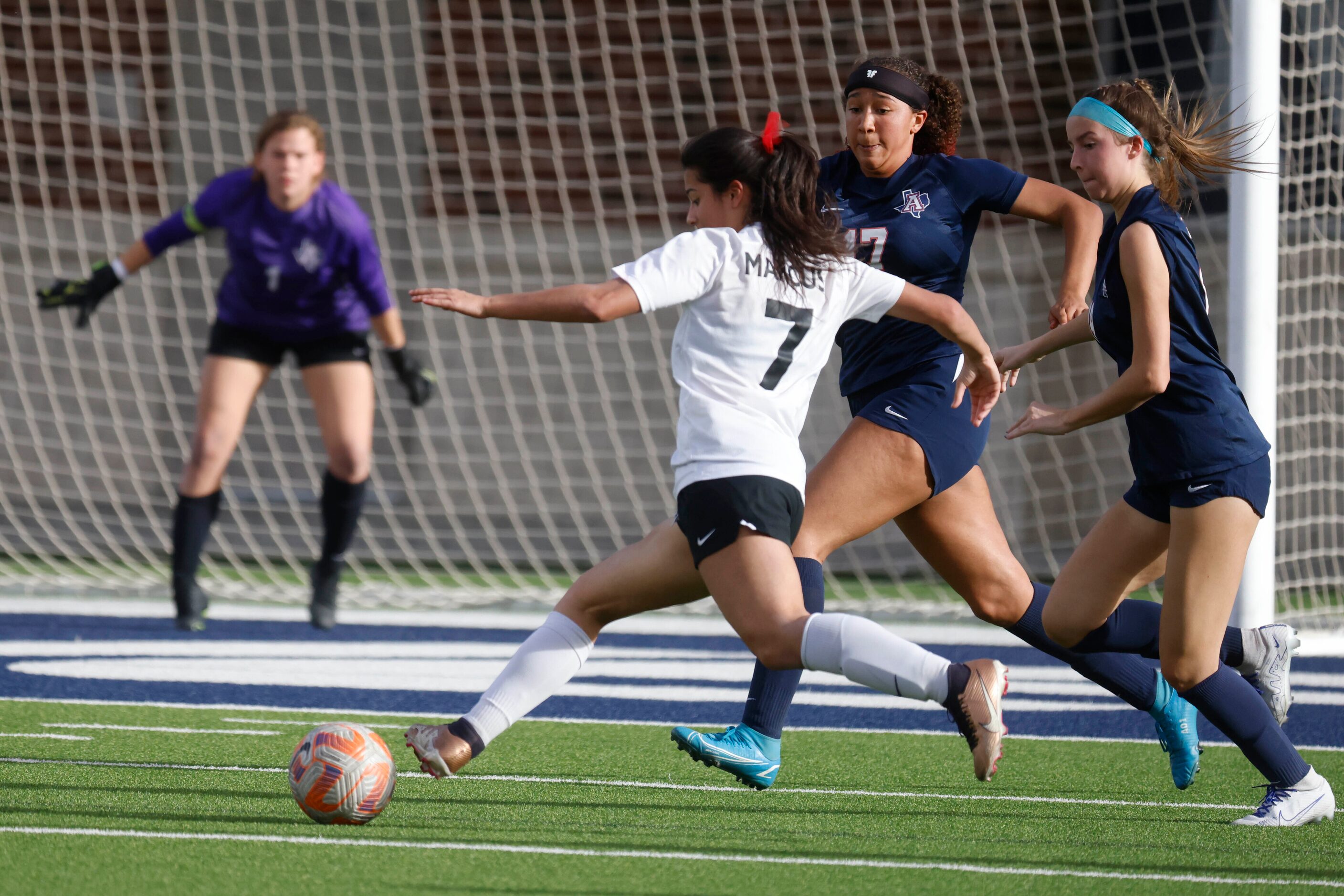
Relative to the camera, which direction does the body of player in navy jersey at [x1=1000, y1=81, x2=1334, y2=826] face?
to the viewer's left

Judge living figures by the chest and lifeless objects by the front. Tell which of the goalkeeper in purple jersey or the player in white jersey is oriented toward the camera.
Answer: the goalkeeper in purple jersey

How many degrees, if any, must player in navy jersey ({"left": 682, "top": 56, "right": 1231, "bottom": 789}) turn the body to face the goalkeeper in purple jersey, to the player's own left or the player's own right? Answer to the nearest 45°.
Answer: approximately 90° to the player's own right

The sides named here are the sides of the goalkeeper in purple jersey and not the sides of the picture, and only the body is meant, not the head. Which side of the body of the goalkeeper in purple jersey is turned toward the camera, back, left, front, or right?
front

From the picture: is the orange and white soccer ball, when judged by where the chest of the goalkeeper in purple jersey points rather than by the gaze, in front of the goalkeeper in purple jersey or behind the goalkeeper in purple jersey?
in front

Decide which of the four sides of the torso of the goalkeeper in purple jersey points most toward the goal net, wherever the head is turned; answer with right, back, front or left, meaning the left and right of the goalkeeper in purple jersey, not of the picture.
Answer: back

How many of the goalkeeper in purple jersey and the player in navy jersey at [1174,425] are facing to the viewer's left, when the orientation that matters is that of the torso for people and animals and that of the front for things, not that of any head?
1

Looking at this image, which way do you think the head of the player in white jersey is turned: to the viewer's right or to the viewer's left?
to the viewer's left

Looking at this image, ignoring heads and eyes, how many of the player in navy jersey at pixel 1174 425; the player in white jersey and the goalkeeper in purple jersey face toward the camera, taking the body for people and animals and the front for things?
1

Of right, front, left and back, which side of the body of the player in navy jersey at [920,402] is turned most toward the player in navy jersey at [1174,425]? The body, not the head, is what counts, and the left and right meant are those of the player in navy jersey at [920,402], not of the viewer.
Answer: left

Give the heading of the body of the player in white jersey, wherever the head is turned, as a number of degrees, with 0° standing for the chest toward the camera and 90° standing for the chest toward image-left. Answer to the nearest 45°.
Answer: approximately 135°

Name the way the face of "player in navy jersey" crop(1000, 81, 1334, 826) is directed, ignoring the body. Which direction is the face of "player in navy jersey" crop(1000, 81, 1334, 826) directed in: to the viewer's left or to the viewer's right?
to the viewer's left

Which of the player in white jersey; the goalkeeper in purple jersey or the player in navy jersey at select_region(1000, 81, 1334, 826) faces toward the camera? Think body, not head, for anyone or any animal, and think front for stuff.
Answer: the goalkeeper in purple jersey

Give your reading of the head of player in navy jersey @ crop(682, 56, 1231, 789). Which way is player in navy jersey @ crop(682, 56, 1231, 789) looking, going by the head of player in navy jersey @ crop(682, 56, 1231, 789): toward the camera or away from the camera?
toward the camera

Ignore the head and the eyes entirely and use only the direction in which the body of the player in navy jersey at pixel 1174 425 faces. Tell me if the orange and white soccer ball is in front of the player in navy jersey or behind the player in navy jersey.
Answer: in front
